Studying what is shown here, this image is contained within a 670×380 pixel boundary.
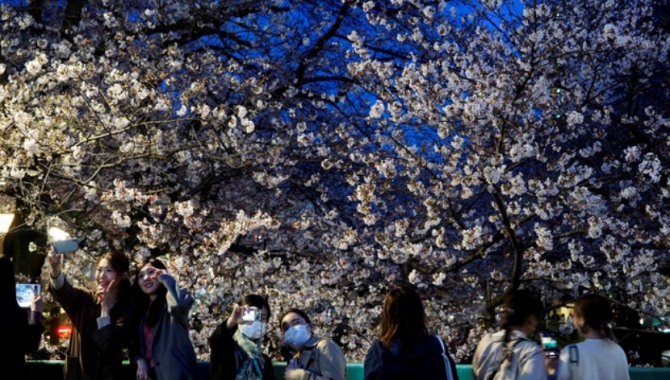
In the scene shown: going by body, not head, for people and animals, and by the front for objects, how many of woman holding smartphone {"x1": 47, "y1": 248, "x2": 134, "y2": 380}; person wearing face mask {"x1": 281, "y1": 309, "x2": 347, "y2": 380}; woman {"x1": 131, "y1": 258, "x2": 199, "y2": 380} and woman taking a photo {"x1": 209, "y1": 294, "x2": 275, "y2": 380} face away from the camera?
0

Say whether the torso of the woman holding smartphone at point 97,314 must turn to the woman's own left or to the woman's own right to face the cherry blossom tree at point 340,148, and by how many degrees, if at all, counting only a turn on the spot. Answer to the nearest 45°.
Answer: approximately 180°

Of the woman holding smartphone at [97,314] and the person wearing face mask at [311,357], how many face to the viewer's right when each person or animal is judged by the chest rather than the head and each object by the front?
0

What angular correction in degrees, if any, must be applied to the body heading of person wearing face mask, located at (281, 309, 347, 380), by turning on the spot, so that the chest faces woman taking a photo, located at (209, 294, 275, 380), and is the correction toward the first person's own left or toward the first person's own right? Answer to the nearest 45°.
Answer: approximately 45° to the first person's own right

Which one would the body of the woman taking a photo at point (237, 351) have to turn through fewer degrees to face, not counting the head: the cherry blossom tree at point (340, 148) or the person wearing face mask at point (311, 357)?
the person wearing face mask

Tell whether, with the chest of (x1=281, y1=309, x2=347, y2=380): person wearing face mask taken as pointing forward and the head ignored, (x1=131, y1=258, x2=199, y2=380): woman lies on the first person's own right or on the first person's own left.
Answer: on the first person's own right

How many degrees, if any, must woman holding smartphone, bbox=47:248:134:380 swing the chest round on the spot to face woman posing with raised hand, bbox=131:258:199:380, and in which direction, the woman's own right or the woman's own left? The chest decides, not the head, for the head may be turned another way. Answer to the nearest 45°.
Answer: approximately 90° to the woman's own left

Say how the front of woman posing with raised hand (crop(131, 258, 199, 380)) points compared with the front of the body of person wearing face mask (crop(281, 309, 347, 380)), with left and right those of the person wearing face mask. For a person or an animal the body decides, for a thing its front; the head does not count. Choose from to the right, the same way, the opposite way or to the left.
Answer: the same way

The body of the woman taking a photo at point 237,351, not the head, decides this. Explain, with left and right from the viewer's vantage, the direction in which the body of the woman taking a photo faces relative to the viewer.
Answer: facing the viewer

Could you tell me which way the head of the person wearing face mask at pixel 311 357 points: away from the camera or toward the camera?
toward the camera

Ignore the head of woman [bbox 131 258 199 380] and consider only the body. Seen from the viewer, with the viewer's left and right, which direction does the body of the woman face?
facing the viewer and to the left of the viewer

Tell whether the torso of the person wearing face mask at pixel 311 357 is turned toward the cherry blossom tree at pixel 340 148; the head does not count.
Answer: no
